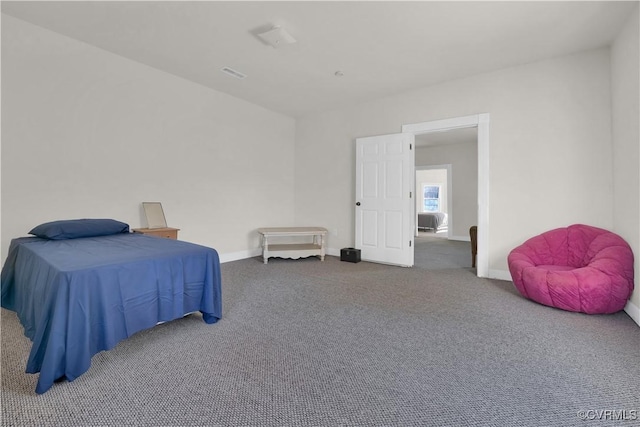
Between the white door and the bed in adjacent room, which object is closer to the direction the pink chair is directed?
the white door

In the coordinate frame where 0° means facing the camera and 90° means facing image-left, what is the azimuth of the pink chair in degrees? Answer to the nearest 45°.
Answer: approximately 45°

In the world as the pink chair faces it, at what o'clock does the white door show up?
The white door is roughly at 2 o'clock from the pink chair.

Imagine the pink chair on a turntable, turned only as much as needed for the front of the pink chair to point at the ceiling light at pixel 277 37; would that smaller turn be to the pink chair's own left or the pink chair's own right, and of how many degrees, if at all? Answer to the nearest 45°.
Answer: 0° — it already faces it

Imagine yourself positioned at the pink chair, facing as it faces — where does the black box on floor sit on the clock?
The black box on floor is roughly at 2 o'clock from the pink chair.

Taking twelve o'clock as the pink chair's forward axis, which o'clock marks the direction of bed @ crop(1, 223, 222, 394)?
The bed is roughly at 12 o'clock from the pink chair.

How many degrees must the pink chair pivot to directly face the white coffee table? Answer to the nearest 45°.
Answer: approximately 45° to its right

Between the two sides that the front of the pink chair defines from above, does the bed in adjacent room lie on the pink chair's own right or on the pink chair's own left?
on the pink chair's own right
